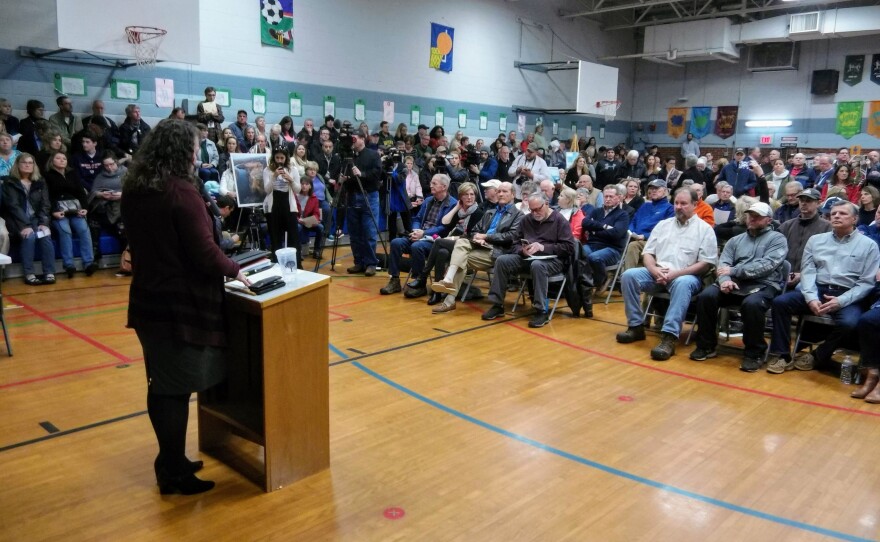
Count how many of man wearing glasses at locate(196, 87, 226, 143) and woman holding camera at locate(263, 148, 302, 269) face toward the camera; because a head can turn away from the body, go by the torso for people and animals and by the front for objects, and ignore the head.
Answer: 2

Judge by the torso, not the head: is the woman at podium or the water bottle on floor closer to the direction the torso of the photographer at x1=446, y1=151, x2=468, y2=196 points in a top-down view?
the woman at podium

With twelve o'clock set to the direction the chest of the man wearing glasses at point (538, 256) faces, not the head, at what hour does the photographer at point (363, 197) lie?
The photographer is roughly at 3 o'clock from the man wearing glasses.

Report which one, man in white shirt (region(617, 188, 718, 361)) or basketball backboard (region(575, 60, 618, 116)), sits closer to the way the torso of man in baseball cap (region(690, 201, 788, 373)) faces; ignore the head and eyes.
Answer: the man in white shirt

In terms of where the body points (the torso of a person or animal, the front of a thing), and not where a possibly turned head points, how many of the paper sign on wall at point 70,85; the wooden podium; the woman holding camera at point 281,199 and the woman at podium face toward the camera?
2

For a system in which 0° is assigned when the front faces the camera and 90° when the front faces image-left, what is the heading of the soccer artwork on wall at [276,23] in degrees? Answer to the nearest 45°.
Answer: approximately 315°

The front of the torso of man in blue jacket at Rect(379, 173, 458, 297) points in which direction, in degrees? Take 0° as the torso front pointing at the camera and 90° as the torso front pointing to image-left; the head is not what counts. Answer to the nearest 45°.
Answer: approximately 45°
